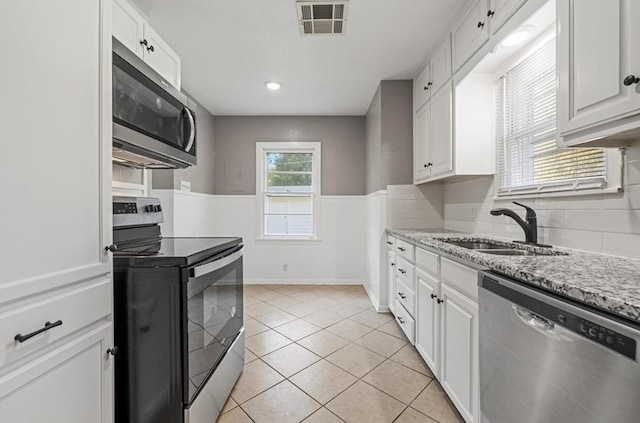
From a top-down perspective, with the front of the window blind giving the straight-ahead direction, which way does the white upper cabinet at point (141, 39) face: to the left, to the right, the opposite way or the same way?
the opposite way

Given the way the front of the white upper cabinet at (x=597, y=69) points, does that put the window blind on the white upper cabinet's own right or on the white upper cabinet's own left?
on the white upper cabinet's own right

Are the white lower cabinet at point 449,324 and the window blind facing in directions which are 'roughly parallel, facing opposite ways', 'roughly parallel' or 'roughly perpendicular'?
roughly parallel

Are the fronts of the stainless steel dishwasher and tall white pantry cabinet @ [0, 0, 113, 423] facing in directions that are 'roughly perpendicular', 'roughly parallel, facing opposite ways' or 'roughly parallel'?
roughly parallel, facing opposite ways

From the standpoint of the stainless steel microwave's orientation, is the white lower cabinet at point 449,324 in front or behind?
in front

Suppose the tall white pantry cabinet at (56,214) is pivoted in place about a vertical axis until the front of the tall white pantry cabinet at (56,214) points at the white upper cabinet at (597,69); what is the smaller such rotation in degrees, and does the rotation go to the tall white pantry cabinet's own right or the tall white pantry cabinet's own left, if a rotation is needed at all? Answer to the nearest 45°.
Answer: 0° — it already faces it

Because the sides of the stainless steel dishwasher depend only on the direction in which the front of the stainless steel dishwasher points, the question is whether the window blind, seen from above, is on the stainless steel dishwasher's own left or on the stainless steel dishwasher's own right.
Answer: on the stainless steel dishwasher's own right

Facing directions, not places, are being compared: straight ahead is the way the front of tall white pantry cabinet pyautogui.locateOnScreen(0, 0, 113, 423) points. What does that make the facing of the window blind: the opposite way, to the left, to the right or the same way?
the opposite way

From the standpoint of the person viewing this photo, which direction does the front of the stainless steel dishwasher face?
facing the viewer and to the left of the viewer

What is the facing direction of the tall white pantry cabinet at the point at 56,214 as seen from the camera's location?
facing the viewer and to the right of the viewer

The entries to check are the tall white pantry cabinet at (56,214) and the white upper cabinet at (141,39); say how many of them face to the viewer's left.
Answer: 0

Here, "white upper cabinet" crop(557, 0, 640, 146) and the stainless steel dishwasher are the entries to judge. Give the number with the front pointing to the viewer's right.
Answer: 0

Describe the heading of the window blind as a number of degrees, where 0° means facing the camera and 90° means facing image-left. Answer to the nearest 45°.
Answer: approximately 45°

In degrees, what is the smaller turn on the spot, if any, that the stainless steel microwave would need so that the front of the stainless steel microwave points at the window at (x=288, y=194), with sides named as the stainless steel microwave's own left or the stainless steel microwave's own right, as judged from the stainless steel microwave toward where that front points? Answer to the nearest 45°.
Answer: approximately 90° to the stainless steel microwave's own left

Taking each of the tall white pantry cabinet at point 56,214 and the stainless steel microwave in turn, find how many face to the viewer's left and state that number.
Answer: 0

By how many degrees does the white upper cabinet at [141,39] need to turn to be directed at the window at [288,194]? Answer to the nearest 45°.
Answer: approximately 90° to its left
